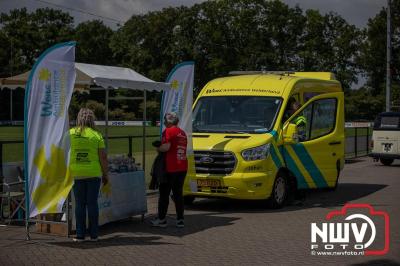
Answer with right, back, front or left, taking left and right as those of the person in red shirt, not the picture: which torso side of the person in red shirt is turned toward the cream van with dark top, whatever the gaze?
right

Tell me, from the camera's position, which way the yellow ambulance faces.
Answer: facing the viewer and to the left of the viewer

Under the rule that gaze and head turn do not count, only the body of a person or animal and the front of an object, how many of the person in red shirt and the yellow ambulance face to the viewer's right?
0

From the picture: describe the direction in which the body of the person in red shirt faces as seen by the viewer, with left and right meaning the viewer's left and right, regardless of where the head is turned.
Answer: facing away from the viewer and to the left of the viewer

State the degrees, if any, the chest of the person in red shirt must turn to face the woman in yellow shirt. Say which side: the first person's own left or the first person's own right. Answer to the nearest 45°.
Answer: approximately 90° to the first person's own left

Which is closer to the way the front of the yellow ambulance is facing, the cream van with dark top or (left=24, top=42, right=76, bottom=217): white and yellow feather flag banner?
the white and yellow feather flag banner

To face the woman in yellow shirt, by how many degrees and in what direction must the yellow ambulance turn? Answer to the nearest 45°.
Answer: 0° — it already faces them

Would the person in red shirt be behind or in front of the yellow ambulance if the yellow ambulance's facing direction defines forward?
in front

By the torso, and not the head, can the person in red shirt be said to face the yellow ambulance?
no

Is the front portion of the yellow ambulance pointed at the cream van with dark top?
no

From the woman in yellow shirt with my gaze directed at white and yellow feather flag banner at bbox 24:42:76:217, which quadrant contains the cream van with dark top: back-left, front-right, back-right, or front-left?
back-right

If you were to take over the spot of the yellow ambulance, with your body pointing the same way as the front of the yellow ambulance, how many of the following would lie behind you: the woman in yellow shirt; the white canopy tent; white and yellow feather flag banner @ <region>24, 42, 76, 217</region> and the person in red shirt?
0
